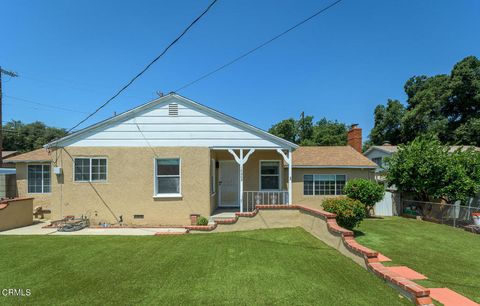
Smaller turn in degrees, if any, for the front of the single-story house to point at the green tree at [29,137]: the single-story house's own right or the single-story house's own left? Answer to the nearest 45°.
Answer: approximately 135° to the single-story house's own right

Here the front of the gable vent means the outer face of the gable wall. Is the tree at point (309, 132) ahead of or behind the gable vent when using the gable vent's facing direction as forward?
behind

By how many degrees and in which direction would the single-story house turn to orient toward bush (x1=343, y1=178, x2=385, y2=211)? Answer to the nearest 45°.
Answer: approximately 90° to its left

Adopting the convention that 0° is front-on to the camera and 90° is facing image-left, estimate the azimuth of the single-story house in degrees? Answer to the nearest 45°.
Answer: approximately 0°

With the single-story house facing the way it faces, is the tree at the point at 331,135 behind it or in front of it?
behind

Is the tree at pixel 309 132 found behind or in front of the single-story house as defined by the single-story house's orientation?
behind

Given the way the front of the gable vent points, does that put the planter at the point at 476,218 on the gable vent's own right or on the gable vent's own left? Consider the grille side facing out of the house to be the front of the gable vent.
on the gable vent's own left

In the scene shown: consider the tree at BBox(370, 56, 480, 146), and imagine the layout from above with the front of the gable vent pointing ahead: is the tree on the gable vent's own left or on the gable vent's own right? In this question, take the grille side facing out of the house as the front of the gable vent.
on the gable vent's own left

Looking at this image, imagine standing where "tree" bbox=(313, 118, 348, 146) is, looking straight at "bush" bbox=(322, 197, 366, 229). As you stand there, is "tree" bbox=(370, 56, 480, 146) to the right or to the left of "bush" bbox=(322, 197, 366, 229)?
left

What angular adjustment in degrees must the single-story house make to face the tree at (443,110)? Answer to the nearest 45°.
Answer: approximately 135° to its left

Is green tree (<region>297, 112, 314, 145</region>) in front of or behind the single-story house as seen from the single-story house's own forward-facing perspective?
behind
